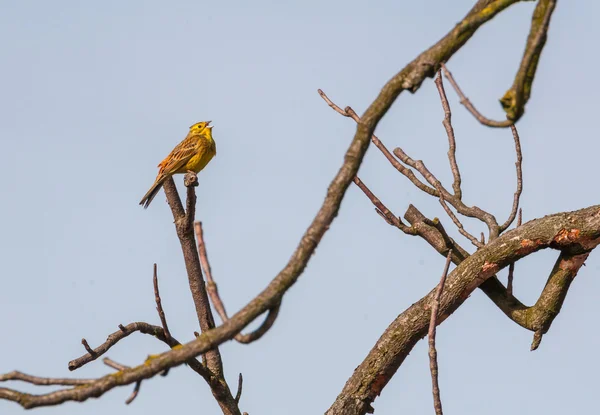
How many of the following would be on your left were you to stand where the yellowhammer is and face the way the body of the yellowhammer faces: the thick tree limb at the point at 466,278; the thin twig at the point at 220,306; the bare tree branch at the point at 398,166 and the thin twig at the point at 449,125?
0

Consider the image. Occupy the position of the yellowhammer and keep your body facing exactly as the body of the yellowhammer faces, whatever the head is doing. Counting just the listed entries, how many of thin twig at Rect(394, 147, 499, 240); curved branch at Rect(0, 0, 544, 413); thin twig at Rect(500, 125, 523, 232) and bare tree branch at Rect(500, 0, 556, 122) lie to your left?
0

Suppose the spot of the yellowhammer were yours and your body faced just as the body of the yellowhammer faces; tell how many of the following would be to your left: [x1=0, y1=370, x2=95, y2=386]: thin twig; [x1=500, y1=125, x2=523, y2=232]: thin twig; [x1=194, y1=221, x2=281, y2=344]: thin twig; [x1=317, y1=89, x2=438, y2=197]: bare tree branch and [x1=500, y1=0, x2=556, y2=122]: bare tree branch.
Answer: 0

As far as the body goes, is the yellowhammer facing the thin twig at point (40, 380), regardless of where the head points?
no

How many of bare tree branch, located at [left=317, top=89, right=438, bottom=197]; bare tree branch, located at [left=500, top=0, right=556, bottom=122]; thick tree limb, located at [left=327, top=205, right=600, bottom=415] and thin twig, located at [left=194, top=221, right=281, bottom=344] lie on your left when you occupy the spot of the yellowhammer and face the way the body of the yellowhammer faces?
0

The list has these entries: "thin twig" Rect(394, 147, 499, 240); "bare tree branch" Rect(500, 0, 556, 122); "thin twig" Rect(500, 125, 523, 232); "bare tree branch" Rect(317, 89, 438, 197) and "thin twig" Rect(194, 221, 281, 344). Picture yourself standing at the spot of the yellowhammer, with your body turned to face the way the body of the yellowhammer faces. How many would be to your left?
0

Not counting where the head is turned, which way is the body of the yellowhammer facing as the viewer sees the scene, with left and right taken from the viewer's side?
facing to the right of the viewer
